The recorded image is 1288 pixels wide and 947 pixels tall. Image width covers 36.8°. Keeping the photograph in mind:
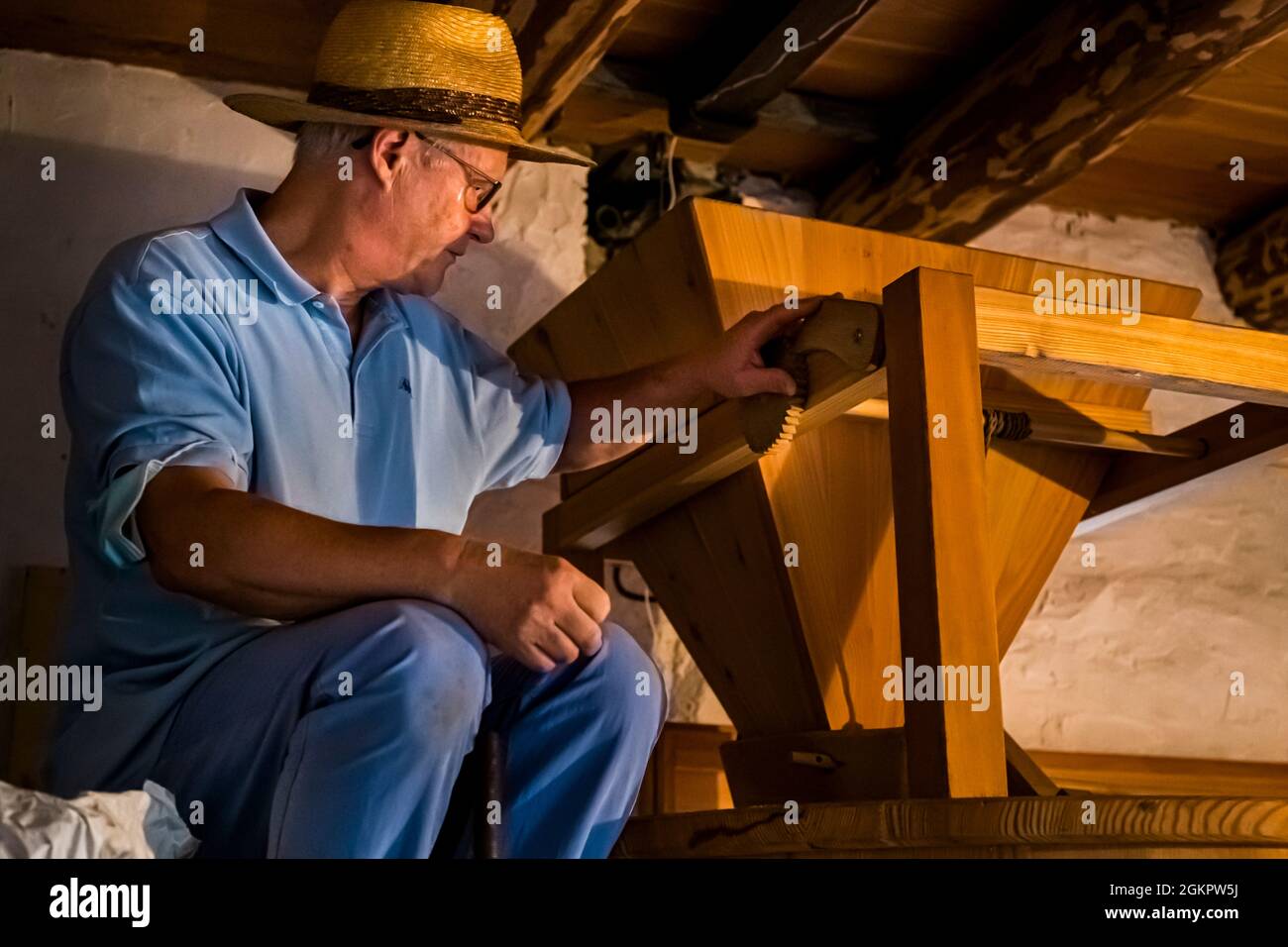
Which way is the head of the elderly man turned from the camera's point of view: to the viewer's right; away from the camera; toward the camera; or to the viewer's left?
to the viewer's right

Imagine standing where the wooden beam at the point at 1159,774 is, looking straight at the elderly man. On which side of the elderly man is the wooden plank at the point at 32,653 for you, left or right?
right

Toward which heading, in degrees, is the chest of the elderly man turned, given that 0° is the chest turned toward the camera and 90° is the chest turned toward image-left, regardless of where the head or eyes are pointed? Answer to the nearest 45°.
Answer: approximately 315°

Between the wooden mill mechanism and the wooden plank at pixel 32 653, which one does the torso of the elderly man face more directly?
the wooden mill mechanism

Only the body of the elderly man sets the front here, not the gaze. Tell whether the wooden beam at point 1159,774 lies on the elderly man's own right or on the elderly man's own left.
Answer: on the elderly man's own left

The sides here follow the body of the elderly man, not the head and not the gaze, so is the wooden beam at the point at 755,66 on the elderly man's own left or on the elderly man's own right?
on the elderly man's own left

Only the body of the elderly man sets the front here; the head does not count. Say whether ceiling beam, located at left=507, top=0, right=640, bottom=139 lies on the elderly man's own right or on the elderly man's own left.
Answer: on the elderly man's own left
